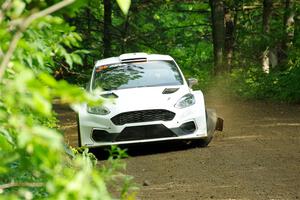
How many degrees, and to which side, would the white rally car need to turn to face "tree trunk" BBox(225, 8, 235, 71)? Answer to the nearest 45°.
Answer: approximately 180°

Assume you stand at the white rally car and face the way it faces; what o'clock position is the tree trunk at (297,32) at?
The tree trunk is roughly at 7 o'clock from the white rally car.

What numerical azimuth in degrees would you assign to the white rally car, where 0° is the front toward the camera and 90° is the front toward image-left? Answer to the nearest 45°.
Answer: approximately 0°

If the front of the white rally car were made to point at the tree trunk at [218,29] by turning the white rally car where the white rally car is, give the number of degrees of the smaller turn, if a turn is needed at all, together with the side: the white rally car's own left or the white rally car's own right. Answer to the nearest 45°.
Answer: approximately 180°

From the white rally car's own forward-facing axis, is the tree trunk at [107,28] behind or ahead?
behind
